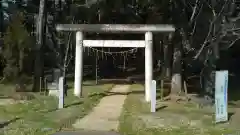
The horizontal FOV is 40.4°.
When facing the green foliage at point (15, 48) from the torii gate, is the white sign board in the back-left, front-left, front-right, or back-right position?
back-left

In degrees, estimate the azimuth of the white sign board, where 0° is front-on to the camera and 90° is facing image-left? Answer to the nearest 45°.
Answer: approximately 0°

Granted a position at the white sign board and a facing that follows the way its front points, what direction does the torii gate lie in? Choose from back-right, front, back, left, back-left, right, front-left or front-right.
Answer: back-right

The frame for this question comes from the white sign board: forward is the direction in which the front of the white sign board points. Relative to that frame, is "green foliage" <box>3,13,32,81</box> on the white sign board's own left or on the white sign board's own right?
on the white sign board's own right
